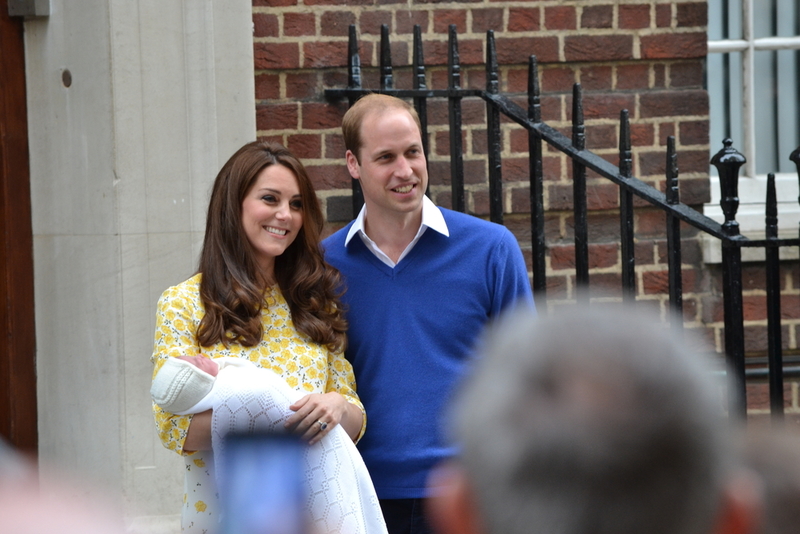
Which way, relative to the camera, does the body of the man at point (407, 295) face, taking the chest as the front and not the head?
toward the camera

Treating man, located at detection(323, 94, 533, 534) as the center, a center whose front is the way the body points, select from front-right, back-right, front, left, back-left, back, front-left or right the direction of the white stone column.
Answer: back-right

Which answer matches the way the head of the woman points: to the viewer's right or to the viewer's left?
to the viewer's right
